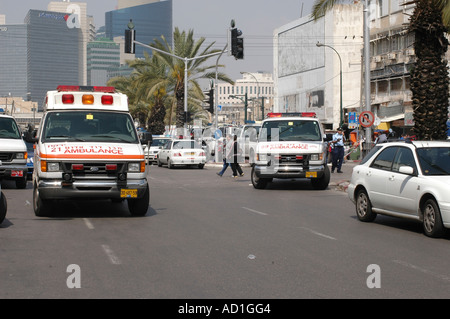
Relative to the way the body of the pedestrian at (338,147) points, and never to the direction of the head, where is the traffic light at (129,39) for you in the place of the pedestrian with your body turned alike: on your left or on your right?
on your right

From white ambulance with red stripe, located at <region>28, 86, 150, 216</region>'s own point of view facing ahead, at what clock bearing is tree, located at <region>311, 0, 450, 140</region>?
The tree is roughly at 8 o'clock from the white ambulance with red stripe.

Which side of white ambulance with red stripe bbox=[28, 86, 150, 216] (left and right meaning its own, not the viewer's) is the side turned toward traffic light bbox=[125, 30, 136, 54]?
back

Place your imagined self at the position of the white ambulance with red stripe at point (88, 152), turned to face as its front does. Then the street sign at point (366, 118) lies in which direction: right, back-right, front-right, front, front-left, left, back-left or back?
back-left
